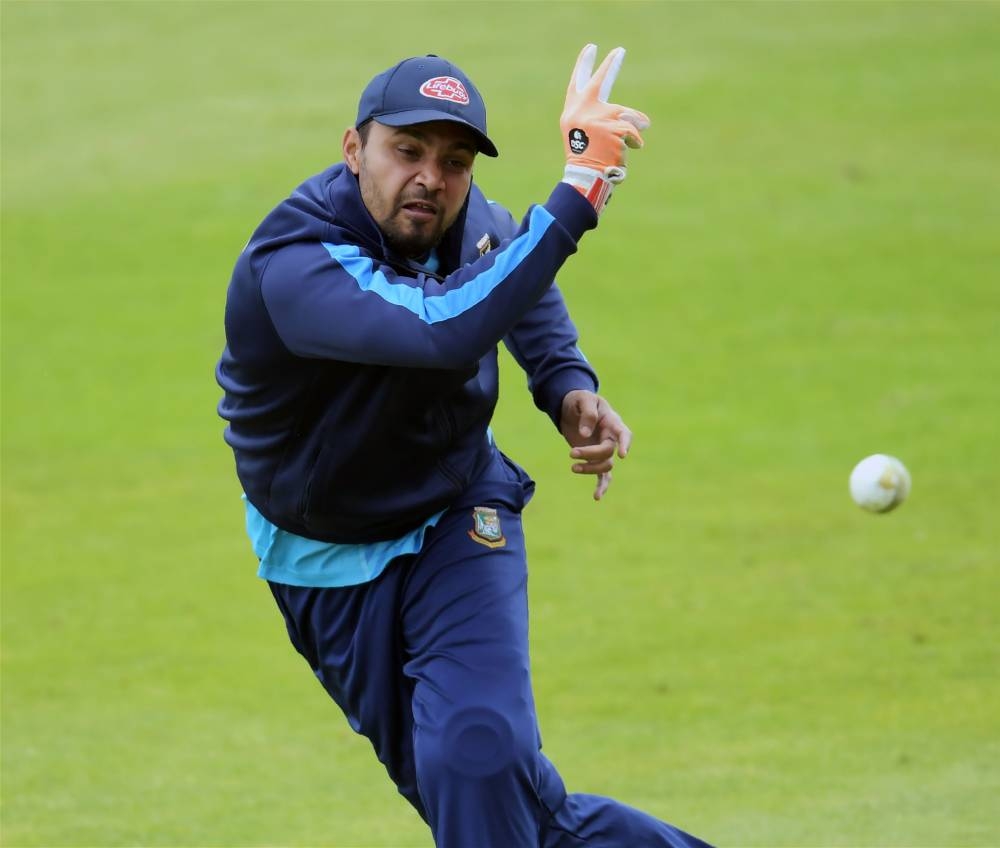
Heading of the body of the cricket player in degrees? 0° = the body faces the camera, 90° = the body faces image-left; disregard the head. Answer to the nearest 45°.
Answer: approximately 315°

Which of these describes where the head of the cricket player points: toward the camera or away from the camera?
toward the camera
